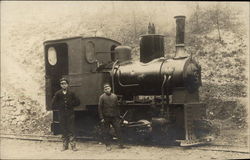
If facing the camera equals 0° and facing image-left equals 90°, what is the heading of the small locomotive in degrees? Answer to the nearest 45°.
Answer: approximately 315°

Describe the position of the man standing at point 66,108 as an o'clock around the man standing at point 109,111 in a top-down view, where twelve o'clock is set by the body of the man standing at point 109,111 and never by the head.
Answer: the man standing at point 66,108 is roughly at 3 o'clock from the man standing at point 109,111.

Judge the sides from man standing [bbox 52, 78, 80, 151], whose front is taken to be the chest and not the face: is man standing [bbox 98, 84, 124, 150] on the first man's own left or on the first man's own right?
on the first man's own left

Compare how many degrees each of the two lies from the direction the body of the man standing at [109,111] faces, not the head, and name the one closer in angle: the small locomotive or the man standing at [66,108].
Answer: the man standing

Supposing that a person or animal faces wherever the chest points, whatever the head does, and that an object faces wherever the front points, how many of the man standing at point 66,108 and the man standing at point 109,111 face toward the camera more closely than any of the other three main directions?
2
